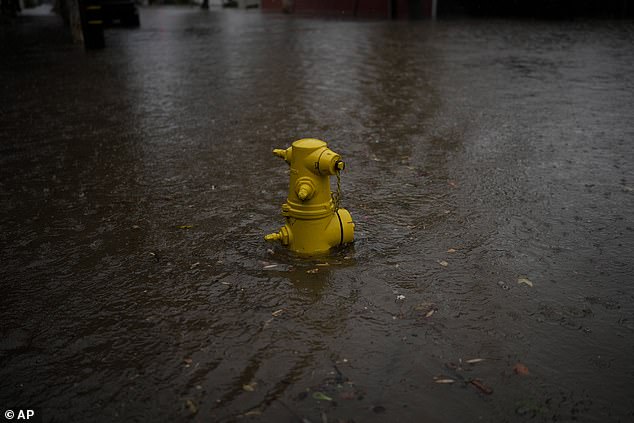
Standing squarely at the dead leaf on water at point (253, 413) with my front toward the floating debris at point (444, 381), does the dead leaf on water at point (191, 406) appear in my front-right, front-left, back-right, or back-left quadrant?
back-left

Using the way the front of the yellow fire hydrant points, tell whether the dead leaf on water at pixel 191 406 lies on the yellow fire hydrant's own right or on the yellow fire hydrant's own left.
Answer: on the yellow fire hydrant's own right
